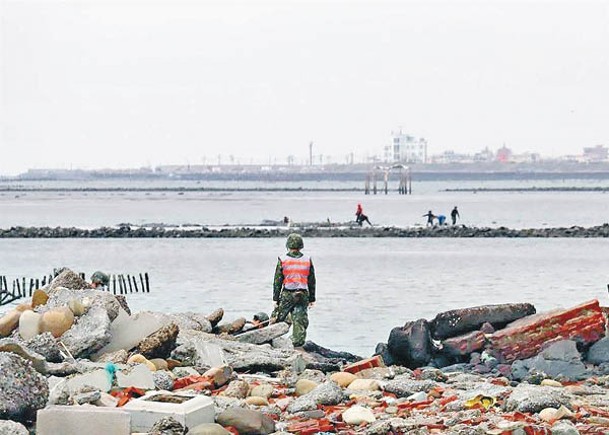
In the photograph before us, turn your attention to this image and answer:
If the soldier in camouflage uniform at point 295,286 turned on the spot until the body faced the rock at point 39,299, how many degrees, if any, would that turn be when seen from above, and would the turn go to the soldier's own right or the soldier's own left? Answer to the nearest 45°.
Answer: approximately 90° to the soldier's own left

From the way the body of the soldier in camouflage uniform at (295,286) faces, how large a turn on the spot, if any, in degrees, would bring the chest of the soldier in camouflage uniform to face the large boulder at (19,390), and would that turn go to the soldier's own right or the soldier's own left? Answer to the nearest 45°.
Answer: approximately 135° to the soldier's own left

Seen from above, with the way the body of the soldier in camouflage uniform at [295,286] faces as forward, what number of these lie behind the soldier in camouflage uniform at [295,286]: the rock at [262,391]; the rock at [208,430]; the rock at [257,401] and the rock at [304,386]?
4

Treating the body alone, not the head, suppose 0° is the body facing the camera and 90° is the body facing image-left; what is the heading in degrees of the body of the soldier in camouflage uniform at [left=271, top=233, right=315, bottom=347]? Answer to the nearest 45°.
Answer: approximately 180°

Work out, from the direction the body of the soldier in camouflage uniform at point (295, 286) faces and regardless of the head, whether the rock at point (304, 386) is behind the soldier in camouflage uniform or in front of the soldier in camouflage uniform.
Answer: behind

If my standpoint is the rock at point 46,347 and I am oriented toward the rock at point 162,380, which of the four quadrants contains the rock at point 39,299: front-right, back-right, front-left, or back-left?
back-left

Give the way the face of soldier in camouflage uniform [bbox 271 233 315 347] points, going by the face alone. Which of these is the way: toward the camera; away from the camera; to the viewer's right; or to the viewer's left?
away from the camera

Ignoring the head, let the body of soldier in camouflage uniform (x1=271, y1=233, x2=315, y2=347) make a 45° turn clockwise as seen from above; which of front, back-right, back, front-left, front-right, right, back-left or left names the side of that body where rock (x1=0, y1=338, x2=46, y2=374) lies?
back

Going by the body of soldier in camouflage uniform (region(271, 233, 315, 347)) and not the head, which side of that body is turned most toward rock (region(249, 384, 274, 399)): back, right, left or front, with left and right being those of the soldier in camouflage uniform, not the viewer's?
back

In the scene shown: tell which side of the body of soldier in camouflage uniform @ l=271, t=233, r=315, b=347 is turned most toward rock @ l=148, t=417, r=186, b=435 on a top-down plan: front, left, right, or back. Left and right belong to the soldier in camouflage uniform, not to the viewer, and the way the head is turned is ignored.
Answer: back

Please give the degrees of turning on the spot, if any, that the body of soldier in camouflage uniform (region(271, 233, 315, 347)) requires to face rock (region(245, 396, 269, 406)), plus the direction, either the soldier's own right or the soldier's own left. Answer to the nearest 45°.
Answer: approximately 180°
